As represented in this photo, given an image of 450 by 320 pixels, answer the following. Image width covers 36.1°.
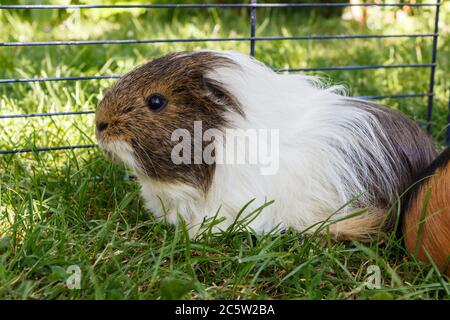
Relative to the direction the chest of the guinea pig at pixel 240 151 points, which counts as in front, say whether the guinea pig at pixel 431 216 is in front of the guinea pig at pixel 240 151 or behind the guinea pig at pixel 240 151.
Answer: behind

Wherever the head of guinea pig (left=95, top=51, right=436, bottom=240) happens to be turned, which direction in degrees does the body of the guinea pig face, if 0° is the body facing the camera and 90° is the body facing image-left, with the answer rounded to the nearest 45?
approximately 90°
